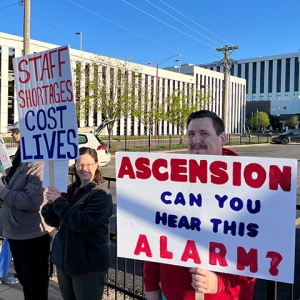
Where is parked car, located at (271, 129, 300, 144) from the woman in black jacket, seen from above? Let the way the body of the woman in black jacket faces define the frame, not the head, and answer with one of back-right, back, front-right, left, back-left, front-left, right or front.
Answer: back

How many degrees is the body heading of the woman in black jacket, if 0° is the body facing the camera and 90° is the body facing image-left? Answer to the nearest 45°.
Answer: approximately 45°

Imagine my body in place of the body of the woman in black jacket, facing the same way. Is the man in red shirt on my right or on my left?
on my left
